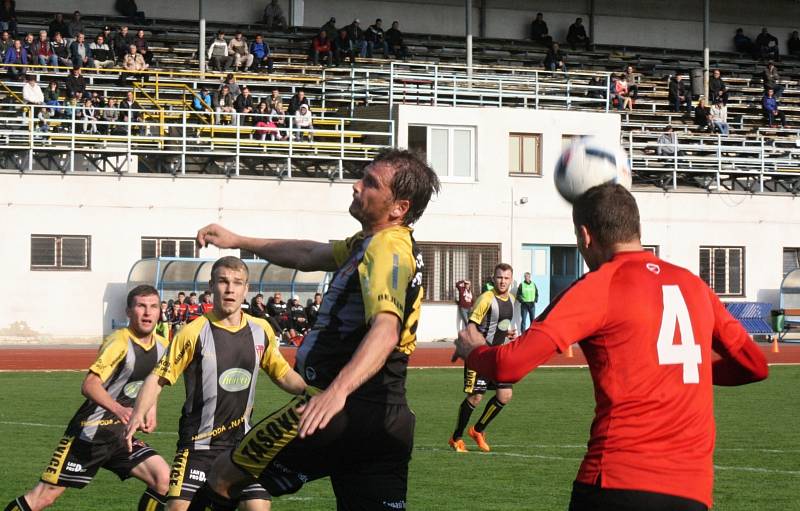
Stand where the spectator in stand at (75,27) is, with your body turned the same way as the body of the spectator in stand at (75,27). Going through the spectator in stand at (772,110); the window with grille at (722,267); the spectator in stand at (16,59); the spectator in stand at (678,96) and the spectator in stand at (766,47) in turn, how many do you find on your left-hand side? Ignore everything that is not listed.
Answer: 4

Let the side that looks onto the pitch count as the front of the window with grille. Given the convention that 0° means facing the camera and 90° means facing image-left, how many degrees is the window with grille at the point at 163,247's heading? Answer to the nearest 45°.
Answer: approximately 0°

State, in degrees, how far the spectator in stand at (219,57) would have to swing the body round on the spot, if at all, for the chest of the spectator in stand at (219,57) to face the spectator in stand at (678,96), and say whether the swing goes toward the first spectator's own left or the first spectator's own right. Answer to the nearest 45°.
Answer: approximately 90° to the first spectator's own left

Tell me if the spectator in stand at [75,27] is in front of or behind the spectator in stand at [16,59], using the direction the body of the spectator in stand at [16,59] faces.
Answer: behind

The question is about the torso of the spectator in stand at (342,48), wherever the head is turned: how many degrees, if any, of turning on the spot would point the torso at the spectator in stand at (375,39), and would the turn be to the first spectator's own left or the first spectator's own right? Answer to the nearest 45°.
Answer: approximately 135° to the first spectator's own left

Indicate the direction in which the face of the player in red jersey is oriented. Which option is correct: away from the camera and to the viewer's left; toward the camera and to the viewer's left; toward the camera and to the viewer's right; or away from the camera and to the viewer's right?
away from the camera and to the viewer's left
